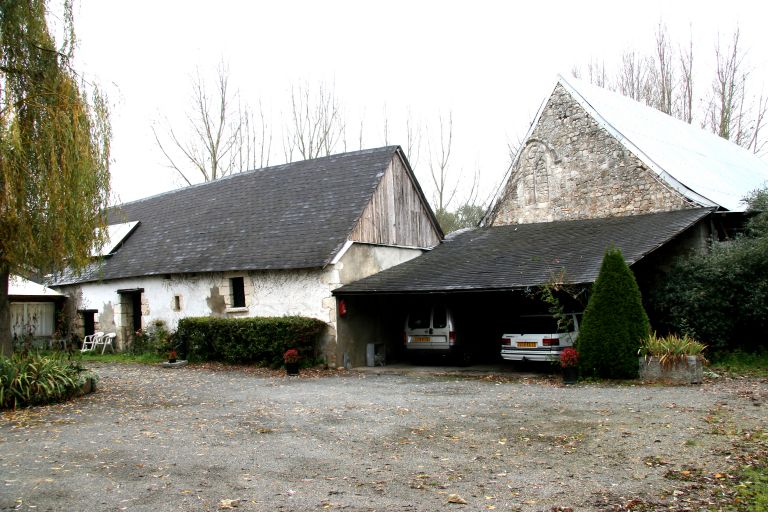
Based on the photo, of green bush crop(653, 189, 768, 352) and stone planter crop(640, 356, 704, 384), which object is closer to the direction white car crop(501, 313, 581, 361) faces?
the green bush

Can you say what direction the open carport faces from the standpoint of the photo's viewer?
facing the viewer

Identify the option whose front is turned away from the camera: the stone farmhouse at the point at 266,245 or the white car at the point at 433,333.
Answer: the white car

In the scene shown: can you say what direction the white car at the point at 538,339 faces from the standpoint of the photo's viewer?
facing away from the viewer

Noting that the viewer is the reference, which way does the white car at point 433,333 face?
facing away from the viewer

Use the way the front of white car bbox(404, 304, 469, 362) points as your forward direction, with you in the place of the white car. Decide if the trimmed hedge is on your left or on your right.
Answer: on your left

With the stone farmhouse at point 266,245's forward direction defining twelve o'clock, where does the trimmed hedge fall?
The trimmed hedge is roughly at 11 o'clock from the stone farmhouse.

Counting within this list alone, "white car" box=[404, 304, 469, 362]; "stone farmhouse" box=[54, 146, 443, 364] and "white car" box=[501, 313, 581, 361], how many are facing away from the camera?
2

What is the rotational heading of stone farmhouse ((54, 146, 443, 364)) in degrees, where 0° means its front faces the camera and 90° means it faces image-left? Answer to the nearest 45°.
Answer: approximately 45°

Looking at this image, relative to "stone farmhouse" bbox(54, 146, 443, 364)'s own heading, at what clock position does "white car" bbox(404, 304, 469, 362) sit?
The white car is roughly at 9 o'clock from the stone farmhouse.

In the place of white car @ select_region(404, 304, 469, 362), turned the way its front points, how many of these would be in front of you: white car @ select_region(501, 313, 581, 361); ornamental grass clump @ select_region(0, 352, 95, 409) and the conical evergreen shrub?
0

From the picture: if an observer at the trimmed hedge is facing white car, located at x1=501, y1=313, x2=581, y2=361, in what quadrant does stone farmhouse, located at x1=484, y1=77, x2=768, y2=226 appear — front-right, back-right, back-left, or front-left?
front-left

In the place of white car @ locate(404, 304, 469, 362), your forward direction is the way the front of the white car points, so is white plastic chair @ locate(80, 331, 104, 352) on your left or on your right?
on your left

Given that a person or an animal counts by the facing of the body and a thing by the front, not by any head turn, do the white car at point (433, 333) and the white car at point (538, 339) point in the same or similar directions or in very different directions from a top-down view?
same or similar directions

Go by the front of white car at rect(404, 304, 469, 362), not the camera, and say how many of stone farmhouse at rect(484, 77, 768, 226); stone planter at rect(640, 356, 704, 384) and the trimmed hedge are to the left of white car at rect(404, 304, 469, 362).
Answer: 1

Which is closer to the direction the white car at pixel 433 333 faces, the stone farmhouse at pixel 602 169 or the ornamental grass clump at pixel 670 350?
the stone farmhouse

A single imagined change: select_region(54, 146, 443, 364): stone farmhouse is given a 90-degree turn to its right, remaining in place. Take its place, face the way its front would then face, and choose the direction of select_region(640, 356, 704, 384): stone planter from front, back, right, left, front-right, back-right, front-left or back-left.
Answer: back

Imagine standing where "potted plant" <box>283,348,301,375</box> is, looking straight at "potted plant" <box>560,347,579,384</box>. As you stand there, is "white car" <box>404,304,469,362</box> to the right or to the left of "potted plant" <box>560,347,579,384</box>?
left

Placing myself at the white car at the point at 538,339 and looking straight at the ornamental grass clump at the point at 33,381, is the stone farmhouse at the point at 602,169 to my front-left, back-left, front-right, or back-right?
back-right

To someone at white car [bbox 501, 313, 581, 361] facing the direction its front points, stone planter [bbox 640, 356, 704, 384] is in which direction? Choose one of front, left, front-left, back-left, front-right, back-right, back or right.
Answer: back-right

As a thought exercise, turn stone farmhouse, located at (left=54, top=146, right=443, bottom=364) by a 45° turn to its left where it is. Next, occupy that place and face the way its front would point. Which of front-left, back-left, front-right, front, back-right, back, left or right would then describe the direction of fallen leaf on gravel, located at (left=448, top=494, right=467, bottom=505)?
front

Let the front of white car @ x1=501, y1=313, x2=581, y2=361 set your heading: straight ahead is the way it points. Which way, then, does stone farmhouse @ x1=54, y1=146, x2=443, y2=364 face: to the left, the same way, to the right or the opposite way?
the opposite way
